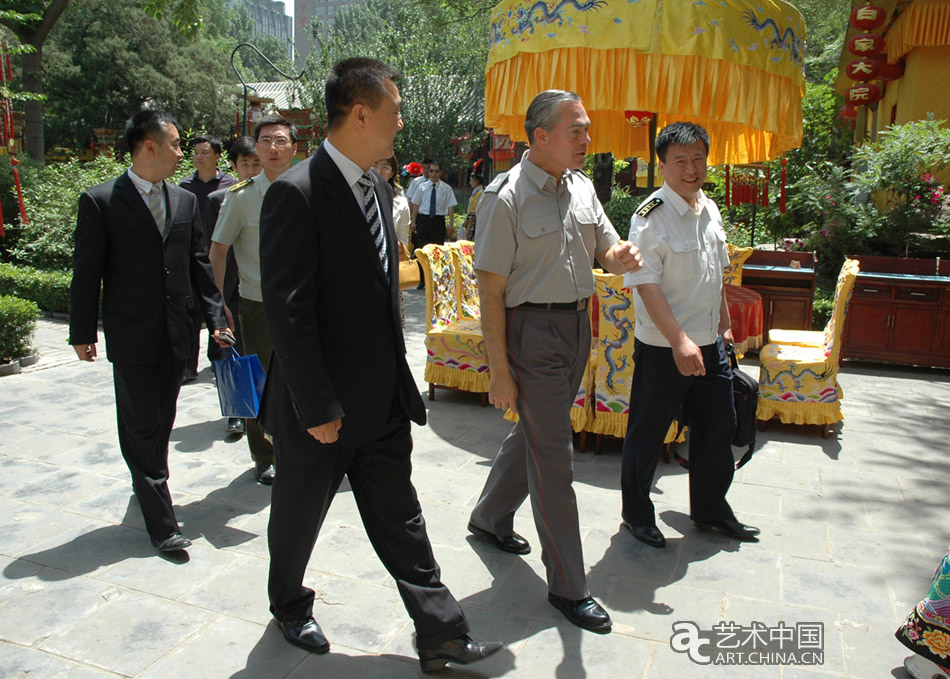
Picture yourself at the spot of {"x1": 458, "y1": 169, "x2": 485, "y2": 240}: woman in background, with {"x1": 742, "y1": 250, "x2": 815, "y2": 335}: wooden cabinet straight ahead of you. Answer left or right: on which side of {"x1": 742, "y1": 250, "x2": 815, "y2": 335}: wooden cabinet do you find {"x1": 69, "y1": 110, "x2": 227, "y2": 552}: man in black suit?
right

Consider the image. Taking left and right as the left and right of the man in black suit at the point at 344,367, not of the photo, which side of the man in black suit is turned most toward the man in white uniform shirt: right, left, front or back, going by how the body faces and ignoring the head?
left

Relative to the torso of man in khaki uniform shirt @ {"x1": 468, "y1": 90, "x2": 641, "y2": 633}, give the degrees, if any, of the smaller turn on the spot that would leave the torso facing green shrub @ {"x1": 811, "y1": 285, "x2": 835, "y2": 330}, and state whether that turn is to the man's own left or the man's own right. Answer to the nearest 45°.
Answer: approximately 90° to the man's own left

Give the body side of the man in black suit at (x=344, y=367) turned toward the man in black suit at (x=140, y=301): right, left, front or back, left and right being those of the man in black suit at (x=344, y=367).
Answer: back

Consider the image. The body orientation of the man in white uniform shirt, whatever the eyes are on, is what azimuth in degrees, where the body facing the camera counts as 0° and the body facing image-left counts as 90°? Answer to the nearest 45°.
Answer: approximately 315°

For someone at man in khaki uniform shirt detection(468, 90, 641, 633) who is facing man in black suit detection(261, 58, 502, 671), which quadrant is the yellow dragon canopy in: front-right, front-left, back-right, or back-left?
back-right

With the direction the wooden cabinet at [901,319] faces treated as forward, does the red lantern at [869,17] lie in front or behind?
behind
